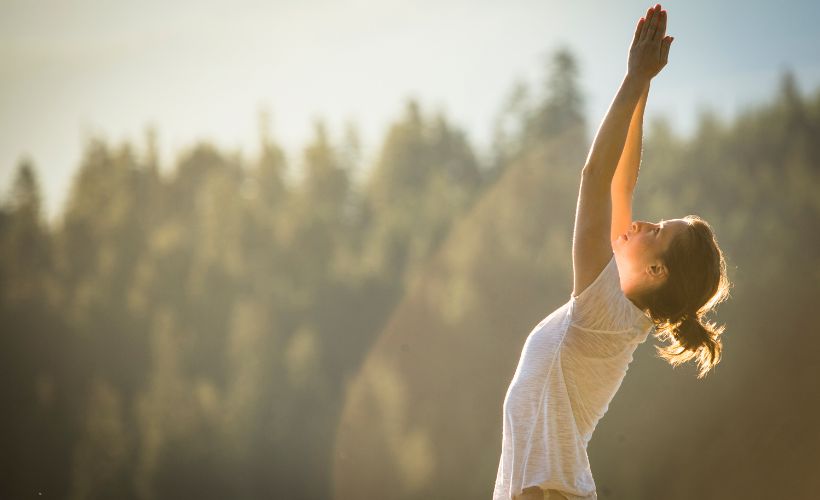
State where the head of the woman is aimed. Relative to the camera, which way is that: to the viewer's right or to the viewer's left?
to the viewer's left

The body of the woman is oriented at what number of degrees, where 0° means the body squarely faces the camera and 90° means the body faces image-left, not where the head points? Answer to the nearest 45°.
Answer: approximately 90°
